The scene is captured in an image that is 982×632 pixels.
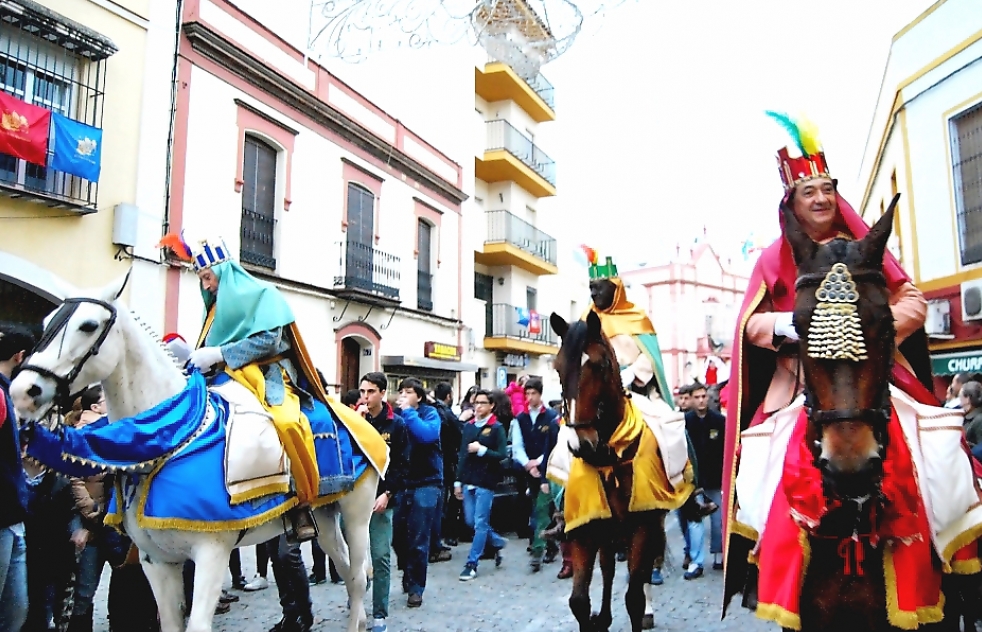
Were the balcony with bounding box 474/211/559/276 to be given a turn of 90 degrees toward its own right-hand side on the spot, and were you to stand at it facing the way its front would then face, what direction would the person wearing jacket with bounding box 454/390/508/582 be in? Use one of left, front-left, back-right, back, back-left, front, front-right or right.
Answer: front-left

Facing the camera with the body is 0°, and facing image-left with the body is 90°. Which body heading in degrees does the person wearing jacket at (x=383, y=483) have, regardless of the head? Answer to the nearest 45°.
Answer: approximately 45°

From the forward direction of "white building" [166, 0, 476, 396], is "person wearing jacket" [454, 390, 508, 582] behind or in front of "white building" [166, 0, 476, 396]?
in front

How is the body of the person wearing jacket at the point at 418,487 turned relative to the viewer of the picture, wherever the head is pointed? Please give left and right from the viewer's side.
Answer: facing the viewer and to the left of the viewer

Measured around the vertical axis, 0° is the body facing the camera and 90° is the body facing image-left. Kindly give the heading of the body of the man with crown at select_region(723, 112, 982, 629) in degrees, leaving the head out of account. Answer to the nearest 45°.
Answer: approximately 0°

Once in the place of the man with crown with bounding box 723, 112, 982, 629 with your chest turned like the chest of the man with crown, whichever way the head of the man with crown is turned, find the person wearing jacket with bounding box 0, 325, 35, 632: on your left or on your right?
on your right

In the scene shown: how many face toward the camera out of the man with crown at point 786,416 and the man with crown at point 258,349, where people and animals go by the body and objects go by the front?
1

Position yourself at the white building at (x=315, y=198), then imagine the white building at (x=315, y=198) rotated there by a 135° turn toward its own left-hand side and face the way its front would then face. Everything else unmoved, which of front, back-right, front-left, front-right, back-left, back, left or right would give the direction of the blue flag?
back-left

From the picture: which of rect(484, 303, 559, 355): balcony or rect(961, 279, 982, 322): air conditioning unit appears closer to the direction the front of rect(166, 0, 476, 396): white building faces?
the air conditioning unit

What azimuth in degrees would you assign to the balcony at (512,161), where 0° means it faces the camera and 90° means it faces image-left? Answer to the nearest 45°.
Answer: approximately 315°

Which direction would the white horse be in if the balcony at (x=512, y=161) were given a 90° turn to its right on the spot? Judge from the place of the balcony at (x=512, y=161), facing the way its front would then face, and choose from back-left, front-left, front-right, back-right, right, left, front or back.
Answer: front-left

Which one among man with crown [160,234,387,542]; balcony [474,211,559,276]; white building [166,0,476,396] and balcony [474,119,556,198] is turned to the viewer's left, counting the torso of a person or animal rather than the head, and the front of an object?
the man with crown

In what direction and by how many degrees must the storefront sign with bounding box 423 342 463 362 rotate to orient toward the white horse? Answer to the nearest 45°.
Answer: approximately 45° to its right

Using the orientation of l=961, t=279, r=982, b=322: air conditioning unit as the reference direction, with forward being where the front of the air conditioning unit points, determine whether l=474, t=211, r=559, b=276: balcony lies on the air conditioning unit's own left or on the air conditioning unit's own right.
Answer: on the air conditioning unit's own right

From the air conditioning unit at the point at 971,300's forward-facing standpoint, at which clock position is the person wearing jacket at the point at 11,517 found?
The person wearing jacket is roughly at 11 o'clock from the air conditioning unit.

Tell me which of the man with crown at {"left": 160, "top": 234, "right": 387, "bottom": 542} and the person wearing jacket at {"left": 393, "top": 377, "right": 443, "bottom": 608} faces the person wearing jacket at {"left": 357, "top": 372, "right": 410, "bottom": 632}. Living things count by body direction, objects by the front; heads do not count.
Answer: the person wearing jacket at {"left": 393, "top": 377, "right": 443, "bottom": 608}

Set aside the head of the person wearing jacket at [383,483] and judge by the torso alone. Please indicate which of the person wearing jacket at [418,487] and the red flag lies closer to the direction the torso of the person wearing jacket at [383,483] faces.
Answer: the red flag

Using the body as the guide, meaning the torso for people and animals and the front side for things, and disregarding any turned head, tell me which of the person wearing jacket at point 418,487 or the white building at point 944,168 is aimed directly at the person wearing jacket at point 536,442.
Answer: the white building
